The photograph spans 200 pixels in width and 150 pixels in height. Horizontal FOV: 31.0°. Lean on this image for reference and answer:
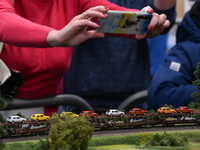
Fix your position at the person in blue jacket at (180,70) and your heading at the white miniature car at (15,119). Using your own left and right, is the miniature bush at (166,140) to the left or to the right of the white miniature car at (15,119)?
left

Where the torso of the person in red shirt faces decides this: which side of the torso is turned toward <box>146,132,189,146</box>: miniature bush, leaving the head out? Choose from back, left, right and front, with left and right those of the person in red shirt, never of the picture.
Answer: front

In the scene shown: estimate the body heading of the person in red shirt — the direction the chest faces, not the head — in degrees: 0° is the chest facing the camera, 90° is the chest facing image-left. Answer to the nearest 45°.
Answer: approximately 315°

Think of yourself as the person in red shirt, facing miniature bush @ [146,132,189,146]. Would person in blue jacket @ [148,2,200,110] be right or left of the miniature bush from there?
left

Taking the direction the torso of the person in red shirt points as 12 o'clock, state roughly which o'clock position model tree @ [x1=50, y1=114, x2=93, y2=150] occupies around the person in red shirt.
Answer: The model tree is roughly at 1 o'clock from the person in red shirt.

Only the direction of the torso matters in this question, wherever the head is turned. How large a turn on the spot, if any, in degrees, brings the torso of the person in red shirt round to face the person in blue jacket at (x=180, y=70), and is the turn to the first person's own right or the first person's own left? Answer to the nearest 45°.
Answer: approximately 90° to the first person's own left

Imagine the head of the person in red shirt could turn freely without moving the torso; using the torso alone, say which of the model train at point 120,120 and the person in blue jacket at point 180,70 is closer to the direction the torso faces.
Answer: the model train
